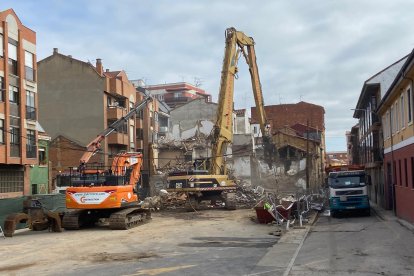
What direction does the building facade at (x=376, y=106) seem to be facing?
to the viewer's left

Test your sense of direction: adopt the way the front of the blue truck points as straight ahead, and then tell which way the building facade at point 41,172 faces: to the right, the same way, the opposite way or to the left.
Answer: to the left

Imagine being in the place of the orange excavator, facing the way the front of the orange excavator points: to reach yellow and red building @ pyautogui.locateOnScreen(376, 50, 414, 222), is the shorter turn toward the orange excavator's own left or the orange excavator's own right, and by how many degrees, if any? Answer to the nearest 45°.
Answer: approximately 45° to the orange excavator's own right

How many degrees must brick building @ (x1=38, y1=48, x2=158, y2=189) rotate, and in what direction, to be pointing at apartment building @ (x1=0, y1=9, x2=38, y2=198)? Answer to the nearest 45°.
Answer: approximately 45° to its right

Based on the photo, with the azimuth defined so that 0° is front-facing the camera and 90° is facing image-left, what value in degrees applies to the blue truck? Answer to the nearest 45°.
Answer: approximately 0°

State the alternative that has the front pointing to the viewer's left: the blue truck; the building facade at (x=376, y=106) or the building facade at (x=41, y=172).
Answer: the building facade at (x=376, y=106)

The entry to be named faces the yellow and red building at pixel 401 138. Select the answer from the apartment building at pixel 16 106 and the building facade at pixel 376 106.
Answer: the apartment building
